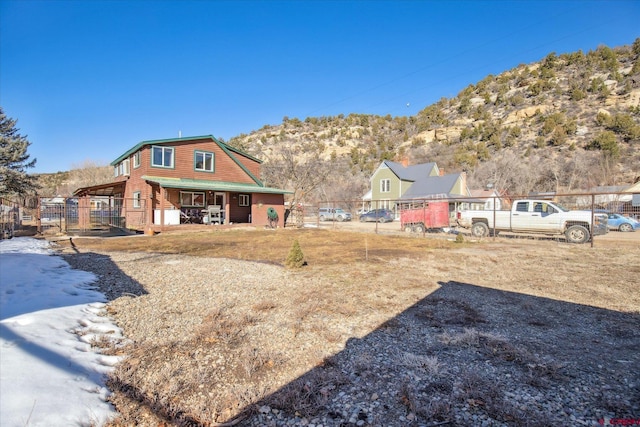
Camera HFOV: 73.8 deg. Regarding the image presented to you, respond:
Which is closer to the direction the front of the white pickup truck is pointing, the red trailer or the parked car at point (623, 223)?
the parked car

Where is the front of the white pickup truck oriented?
to the viewer's right

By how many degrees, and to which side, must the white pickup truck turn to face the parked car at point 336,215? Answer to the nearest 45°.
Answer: approximately 135° to its left

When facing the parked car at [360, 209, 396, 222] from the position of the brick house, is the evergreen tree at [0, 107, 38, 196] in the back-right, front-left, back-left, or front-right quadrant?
back-left

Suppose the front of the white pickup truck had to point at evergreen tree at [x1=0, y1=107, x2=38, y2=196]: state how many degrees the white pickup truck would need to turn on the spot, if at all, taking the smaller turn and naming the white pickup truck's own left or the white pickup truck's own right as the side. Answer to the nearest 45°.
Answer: approximately 180°

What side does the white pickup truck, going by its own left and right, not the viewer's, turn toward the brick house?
back

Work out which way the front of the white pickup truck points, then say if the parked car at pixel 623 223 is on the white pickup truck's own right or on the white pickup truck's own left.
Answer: on the white pickup truck's own left

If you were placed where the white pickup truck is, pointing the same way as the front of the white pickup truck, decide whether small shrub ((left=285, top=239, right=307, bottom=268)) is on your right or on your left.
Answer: on your right
